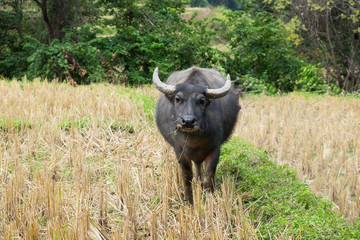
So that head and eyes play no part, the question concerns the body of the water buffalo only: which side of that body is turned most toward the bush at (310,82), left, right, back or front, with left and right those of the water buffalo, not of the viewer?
back

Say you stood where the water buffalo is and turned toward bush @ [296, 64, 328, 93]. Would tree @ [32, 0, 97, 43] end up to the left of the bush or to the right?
left

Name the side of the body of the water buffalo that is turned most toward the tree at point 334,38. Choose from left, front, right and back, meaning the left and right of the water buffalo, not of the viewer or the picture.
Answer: back

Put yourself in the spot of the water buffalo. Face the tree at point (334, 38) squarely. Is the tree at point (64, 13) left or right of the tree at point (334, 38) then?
left

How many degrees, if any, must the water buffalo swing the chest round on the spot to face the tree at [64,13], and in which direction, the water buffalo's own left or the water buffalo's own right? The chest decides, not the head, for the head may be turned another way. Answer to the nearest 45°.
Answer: approximately 135° to the water buffalo's own right

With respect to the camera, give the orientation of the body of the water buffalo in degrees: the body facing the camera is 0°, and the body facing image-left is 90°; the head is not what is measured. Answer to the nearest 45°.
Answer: approximately 0°
